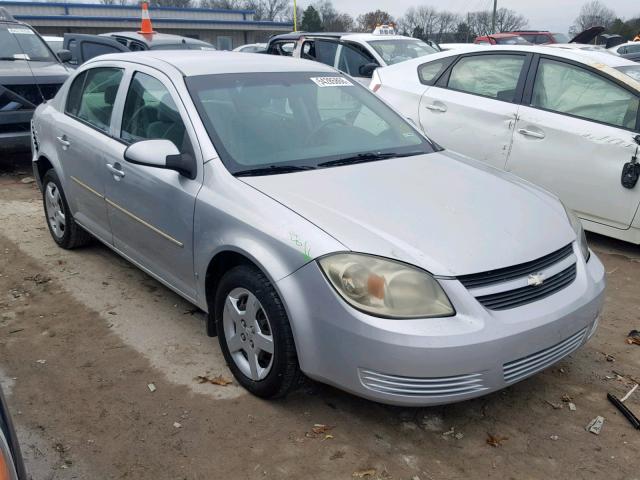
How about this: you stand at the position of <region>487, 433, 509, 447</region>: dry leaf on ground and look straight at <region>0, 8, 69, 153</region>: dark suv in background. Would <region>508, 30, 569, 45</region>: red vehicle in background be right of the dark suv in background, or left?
right

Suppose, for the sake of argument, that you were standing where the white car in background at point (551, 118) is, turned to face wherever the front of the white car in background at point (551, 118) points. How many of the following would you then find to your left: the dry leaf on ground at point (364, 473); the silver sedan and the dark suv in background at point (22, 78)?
0

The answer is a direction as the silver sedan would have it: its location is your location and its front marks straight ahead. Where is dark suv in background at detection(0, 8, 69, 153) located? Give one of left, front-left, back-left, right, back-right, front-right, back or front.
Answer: back

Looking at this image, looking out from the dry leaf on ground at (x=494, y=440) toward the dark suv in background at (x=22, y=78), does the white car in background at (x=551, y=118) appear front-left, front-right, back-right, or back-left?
front-right

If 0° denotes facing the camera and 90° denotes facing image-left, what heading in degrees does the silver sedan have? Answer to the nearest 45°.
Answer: approximately 315°

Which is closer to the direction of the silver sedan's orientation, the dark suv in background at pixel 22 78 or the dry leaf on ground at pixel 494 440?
the dry leaf on ground

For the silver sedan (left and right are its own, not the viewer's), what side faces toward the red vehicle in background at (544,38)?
left

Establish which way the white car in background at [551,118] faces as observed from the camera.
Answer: facing the viewer and to the right of the viewer

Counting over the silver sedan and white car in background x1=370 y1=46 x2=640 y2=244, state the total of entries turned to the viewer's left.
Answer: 0

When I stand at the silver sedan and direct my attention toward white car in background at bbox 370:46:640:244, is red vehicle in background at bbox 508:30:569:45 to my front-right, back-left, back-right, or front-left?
front-left

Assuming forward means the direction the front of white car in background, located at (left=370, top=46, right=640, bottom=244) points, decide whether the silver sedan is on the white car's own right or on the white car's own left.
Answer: on the white car's own right

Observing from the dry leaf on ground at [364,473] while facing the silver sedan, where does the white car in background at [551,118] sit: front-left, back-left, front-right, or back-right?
front-right

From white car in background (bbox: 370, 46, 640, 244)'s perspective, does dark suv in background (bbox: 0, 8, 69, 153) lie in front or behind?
behind

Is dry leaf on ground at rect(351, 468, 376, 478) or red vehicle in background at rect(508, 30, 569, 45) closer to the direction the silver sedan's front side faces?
the dry leaf on ground

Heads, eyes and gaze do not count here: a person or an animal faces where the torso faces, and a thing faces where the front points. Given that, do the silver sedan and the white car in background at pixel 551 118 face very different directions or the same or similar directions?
same or similar directions
